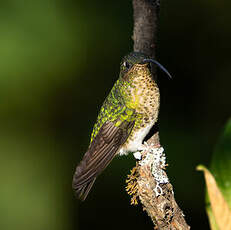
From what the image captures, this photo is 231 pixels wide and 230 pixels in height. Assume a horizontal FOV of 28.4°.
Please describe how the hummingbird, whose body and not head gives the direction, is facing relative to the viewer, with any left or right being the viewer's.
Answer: facing the viewer and to the right of the viewer
